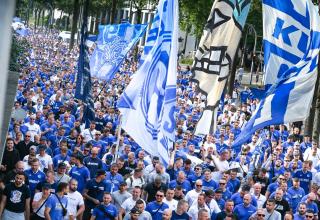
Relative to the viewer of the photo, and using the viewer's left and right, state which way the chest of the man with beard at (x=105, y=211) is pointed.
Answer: facing the viewer

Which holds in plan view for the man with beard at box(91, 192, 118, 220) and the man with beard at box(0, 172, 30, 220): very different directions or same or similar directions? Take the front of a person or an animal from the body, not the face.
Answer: same or similar directions

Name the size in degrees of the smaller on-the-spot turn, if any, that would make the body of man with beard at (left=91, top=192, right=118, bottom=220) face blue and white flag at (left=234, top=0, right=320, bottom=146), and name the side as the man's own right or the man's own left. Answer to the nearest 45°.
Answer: approximately 90° to the man's own left

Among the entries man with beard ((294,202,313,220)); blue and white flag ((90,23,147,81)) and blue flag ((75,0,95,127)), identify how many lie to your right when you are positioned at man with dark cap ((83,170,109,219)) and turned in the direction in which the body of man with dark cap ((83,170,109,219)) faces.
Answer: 0

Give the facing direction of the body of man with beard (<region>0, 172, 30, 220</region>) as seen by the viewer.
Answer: toward the camera

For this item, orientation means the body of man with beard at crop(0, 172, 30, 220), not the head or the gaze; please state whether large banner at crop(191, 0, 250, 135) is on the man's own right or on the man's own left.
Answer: on the man's own left

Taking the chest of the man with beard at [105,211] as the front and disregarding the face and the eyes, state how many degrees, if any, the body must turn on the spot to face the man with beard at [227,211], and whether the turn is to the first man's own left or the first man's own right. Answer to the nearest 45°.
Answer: approximately 90° to the first man's own left

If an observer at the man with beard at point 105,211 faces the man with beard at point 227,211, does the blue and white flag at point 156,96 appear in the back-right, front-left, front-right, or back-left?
front-left

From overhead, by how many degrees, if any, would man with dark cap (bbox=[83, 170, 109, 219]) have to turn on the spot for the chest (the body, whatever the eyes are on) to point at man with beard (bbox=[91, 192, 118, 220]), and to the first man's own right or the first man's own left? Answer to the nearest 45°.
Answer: approximately 45° to the first man's own right

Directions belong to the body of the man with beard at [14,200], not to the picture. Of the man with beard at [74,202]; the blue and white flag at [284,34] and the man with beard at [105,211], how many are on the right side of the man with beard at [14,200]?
0

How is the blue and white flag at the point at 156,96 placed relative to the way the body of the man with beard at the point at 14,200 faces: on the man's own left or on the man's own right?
on the man's own left

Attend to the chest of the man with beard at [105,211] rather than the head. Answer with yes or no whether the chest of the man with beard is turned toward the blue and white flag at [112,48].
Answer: no

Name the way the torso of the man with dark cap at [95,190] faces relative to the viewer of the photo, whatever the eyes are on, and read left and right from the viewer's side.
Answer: facing the viewer and to the right of the viewer

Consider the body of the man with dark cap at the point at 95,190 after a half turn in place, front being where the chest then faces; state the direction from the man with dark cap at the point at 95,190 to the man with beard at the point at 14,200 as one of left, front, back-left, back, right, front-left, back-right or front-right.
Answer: left

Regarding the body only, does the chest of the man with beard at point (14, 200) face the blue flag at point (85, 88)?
no

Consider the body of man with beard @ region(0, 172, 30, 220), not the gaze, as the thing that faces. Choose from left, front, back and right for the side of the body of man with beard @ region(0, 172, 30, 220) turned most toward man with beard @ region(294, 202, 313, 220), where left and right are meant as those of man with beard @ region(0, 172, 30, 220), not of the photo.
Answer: left

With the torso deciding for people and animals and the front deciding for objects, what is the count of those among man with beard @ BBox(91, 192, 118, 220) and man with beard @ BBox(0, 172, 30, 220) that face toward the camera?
2
